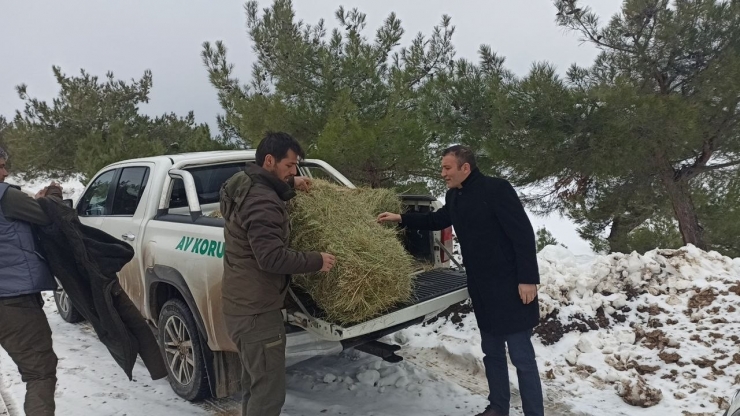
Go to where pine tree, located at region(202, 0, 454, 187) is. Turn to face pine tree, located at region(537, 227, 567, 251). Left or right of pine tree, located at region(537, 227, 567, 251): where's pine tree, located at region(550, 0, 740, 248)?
right

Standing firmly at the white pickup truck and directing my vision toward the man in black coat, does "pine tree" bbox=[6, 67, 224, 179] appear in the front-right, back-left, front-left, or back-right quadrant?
back-left

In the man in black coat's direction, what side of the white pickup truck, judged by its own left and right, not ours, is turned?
back

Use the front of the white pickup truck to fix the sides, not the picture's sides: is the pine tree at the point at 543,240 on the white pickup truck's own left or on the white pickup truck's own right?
on the white pickup truck's own right

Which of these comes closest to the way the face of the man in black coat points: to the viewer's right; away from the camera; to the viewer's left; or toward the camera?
to the viewer's left

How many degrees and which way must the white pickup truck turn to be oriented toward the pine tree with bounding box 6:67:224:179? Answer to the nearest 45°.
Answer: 0° — it already faces it

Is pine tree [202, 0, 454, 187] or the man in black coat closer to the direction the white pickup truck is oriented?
the pine tree

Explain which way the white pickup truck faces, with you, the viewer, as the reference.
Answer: facing away from the viewer and to the left of the viewer

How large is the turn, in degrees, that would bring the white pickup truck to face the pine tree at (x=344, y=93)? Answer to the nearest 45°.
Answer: approximately 90° to its right
